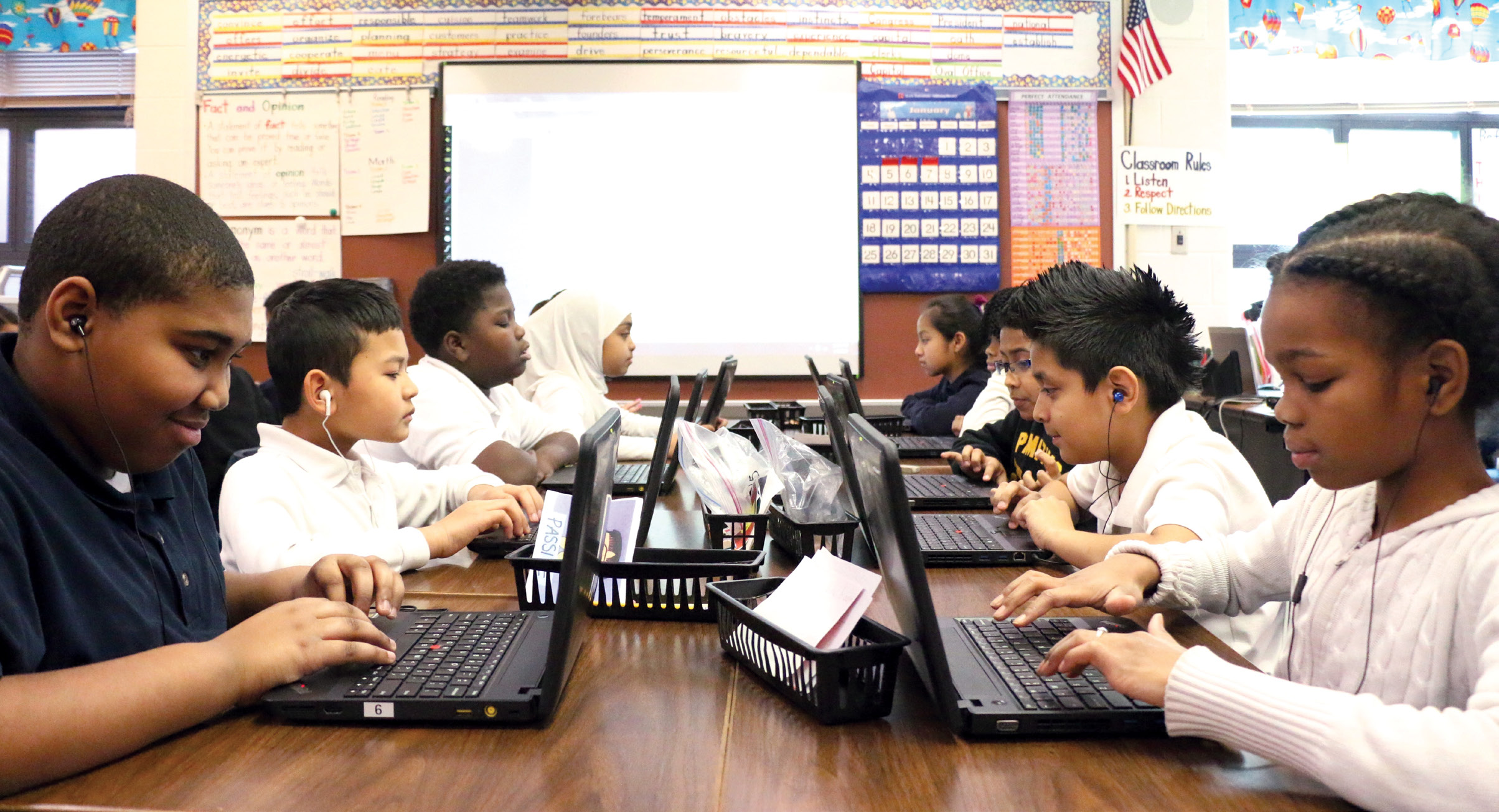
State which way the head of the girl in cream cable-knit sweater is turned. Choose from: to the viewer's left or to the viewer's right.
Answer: to the viewer's left

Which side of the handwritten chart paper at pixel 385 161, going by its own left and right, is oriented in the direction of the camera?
front

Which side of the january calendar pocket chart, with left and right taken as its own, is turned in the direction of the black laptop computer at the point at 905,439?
front

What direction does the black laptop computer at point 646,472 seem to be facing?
to the viewer's left

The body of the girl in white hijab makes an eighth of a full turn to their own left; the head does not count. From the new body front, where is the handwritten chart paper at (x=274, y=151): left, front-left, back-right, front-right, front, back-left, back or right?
left

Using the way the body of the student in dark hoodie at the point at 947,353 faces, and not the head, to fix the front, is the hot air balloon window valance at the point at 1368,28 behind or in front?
behind

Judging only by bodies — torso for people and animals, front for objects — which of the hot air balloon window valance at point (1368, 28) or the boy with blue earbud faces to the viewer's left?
the boy with blue earbud

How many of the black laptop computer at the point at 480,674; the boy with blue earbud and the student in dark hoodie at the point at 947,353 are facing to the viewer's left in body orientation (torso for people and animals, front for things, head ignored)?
3

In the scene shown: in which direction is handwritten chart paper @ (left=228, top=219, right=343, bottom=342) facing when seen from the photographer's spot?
facing the viewer

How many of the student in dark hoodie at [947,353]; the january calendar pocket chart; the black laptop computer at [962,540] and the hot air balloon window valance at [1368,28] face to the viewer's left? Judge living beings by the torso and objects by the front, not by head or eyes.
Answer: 1

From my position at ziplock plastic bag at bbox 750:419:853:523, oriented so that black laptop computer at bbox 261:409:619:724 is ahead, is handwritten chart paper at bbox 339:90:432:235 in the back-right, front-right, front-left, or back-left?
back-right

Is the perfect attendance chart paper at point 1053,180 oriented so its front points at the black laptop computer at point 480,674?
yes

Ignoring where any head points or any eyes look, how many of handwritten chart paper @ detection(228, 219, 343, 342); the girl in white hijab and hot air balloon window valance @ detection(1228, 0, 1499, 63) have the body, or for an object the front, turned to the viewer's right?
1

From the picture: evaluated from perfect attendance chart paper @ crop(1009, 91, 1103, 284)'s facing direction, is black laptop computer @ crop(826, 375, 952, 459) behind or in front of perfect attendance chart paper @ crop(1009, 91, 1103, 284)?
in front

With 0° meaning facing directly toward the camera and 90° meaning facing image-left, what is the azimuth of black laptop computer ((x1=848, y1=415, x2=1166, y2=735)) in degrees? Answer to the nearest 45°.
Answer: approximately 270°
